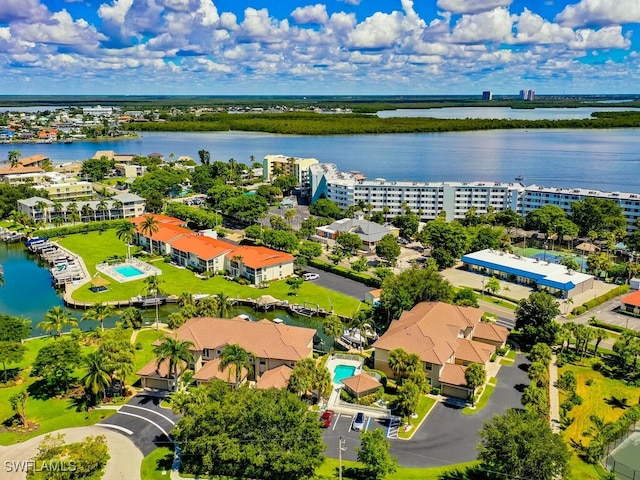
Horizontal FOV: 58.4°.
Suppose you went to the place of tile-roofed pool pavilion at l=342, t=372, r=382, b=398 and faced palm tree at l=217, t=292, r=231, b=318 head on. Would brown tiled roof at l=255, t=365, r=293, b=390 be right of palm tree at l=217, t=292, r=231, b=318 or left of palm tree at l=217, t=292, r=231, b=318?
left

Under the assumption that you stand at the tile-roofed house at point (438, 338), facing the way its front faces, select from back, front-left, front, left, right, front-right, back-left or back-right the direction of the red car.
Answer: right

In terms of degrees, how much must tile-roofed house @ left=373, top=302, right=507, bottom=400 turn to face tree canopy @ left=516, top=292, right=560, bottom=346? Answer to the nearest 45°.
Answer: approximately 90° to its left

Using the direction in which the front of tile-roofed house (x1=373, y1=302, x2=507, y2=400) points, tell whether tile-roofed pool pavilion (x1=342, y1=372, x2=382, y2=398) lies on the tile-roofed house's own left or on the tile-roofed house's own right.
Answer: on the tile-roofed house's own right

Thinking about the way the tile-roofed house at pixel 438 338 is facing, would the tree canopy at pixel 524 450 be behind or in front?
in front

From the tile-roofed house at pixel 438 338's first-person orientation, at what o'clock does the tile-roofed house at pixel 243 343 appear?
the tile-roofed house at pixel 243 343 is roughly at 4 o'clock from the tile-roofed house at pixel 438 338.

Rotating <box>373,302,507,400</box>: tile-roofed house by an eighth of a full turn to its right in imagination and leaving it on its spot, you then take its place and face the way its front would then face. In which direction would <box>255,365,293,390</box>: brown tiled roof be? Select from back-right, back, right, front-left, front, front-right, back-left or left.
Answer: front-right

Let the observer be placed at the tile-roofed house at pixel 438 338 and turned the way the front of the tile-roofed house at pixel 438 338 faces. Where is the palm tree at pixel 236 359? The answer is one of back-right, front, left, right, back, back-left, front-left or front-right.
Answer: right

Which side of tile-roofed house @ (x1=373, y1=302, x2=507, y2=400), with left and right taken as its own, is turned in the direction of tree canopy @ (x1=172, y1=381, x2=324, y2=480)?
right

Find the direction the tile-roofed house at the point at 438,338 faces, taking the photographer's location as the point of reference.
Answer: facing the viewer and to the right of the viewer

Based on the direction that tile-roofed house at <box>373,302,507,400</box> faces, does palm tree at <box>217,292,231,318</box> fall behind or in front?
behind

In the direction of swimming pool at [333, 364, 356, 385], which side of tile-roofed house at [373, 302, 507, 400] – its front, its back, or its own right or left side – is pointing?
right

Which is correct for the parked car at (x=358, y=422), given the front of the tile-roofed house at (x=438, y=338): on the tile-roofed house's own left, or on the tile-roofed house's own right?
on the tile-roofed house's own right
